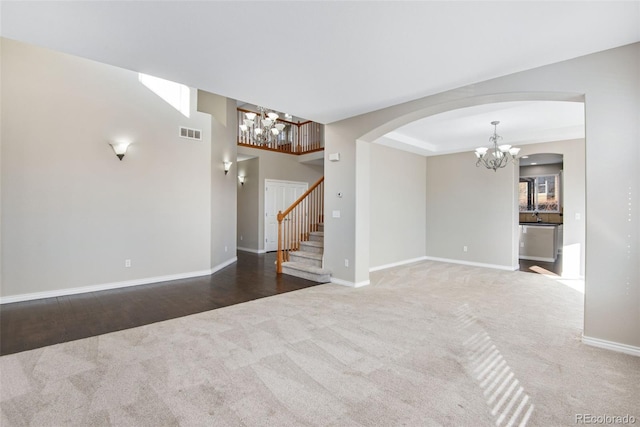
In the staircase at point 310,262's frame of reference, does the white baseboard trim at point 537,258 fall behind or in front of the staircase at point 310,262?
behind

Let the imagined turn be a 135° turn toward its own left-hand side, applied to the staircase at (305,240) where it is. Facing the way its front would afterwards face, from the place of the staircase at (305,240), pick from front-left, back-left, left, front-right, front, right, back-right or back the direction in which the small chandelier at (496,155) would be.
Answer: front

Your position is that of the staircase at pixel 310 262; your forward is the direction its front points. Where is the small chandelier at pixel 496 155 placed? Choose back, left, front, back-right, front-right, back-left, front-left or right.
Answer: back-left

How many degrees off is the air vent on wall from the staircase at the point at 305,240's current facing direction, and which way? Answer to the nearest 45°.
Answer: approximately 45° to its right

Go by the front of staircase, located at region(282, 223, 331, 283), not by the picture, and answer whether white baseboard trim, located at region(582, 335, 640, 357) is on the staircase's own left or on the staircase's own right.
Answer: on the staircase's own left

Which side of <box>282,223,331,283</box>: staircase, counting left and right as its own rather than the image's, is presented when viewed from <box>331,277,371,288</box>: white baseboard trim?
left

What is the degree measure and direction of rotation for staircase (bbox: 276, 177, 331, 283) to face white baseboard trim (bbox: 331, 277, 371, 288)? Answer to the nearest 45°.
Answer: approximately 90° to its left

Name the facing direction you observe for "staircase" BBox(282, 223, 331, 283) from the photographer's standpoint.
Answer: facing the viewer and to the left of the viewer

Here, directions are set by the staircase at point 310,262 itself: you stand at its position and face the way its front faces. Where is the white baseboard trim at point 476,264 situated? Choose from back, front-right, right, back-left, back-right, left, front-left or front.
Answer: back-left
